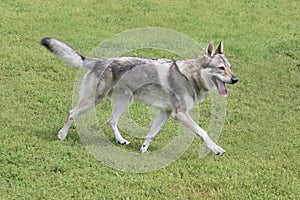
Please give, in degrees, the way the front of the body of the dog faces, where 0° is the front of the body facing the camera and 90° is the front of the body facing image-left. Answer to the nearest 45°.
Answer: approximately 270°
